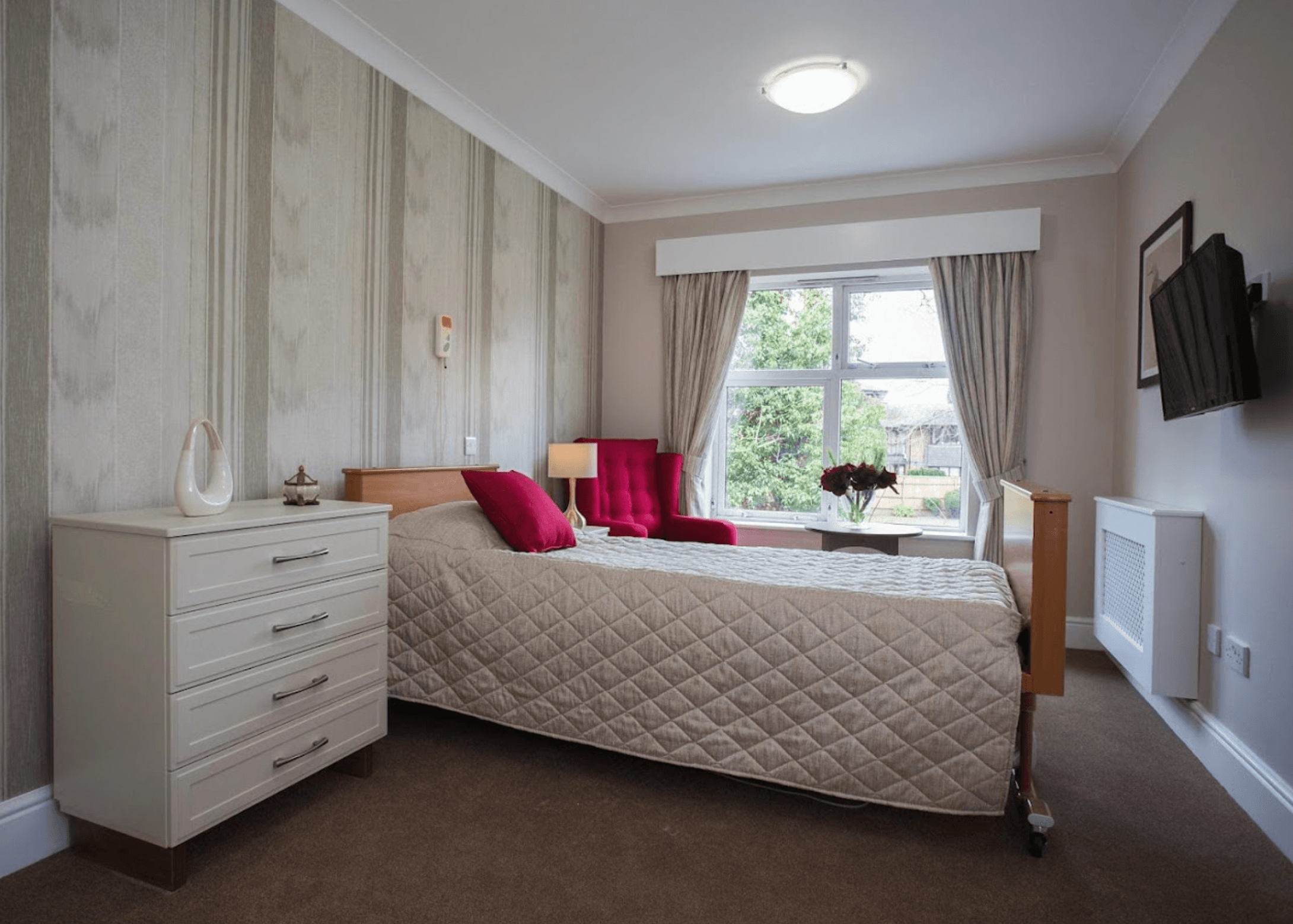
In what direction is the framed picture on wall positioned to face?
to the viewer's left

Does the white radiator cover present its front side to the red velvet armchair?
yes

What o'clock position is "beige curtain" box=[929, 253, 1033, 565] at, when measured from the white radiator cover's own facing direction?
The beige curtain is roughly at 2 o'clock from the white radiator cover.

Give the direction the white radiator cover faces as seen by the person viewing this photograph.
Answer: facing to the left of the viewer

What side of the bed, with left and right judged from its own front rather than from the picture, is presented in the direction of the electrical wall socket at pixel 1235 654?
front

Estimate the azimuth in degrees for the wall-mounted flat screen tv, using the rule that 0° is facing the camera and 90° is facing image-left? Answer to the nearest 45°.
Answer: approximately 45°

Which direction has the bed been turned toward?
to the viewer's right

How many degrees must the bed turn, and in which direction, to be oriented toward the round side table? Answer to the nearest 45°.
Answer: approximately 90° to its left

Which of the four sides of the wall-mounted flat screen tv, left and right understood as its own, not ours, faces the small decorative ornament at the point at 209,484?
front

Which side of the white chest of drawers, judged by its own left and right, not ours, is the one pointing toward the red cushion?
left

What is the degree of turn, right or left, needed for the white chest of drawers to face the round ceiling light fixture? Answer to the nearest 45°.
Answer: approximately 45° to its left

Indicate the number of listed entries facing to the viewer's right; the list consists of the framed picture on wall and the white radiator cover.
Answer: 0

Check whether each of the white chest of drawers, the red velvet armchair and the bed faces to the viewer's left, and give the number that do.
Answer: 0

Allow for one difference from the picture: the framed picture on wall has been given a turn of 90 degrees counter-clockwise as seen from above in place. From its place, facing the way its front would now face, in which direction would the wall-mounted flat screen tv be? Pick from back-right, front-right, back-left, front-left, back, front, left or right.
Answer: front

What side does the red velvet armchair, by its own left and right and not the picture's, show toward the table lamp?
right

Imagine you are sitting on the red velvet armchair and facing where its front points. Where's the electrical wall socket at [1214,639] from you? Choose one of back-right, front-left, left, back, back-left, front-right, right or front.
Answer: front

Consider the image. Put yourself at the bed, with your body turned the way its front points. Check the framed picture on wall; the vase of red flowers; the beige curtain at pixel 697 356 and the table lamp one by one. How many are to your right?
0

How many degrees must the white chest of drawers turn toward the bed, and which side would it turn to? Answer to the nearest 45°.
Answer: approximately 45° to its left

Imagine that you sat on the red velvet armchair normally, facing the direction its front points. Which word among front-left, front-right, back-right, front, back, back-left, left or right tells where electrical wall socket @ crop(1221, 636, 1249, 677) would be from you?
front

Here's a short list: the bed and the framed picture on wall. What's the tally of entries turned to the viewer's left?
1
